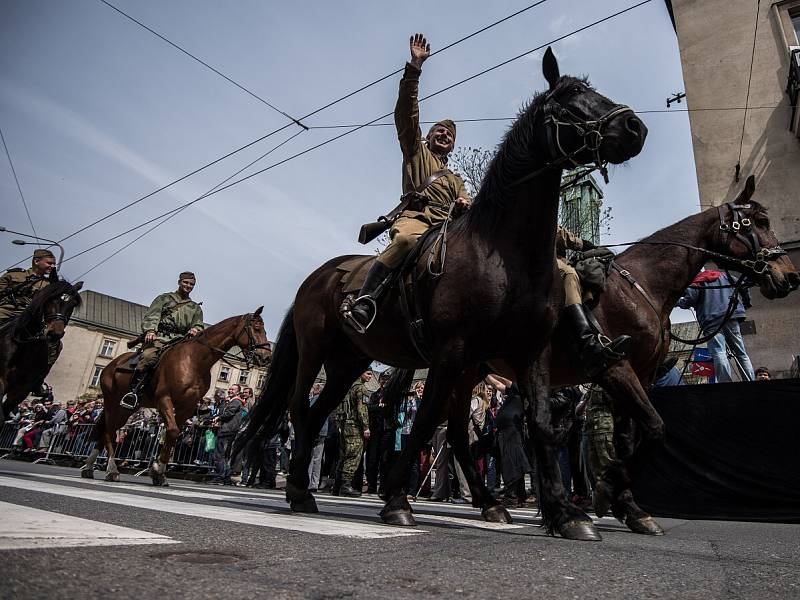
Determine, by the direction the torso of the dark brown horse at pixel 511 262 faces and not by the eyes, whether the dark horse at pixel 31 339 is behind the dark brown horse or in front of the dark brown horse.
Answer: behind

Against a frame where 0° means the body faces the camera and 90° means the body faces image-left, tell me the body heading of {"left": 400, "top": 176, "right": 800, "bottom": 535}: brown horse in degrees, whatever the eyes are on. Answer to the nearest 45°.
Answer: approximately 270°

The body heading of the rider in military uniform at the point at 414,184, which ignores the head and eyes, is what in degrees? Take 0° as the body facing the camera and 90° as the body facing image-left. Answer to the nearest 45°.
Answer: approximately 315°

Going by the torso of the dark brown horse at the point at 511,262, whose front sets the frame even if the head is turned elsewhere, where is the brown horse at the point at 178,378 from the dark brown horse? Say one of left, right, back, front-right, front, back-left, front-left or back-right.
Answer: back

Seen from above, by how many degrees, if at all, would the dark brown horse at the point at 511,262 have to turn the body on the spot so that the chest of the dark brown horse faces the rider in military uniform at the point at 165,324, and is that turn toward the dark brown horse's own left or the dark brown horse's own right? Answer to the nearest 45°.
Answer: approximately 180°

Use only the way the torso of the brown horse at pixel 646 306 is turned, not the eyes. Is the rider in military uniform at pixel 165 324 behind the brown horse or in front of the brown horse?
behind

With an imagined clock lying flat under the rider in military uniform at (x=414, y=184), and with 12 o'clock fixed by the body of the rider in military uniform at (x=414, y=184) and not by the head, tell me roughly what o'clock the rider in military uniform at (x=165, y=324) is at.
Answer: the rider in military uniform at (x=165, y=324) is roughly at 6 o'clock from the rider in military uniform at (x=414, y=184).

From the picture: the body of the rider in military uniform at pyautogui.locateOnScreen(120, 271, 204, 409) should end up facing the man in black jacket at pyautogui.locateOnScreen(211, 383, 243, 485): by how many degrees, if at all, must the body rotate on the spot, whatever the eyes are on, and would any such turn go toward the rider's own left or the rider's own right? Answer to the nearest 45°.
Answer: approximately 90° to the rider's own left

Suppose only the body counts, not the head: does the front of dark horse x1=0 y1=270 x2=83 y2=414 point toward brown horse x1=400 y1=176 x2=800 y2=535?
yes
